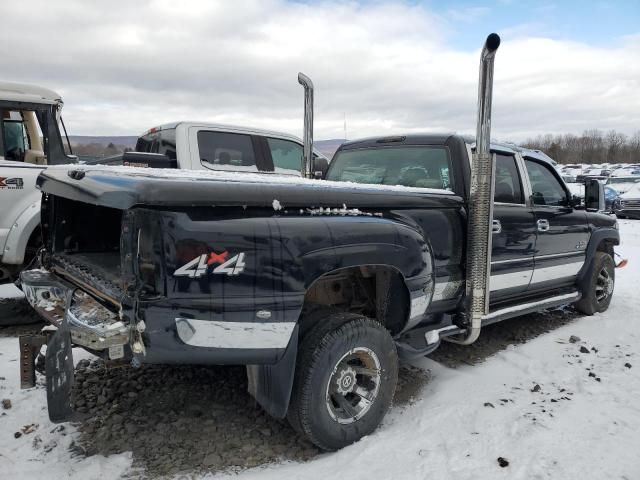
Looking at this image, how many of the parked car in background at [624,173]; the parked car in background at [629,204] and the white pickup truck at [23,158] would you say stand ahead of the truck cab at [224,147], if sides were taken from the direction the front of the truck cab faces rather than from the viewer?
2

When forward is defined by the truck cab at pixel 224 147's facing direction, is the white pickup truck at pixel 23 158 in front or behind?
behind

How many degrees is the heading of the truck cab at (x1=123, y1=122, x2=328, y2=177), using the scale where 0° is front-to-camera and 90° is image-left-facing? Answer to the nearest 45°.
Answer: approximately 225°

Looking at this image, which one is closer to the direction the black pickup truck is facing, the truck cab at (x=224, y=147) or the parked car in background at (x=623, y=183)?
the parked car in background

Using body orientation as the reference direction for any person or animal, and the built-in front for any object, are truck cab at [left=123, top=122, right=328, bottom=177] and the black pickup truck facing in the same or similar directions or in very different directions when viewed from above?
same or similar directions

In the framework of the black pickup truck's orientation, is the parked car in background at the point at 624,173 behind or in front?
in front

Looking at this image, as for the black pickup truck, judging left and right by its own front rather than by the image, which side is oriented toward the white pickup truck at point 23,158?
left

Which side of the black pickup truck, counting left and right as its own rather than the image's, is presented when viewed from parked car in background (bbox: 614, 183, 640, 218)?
front

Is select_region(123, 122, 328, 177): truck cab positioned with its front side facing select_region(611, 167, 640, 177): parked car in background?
yes

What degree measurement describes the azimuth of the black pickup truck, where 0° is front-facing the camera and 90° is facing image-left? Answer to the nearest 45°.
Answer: approximately 225°

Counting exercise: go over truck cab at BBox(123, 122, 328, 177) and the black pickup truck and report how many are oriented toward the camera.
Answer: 0

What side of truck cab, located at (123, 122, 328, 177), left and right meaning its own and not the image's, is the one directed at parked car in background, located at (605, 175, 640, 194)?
front

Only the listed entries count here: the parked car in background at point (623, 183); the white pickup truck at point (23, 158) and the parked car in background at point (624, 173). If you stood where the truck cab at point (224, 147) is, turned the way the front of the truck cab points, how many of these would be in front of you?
2
